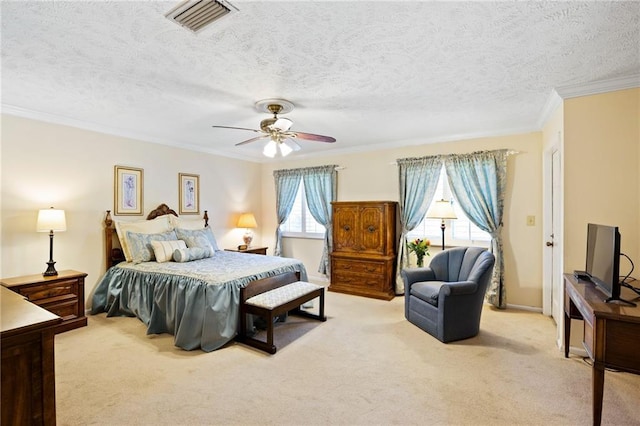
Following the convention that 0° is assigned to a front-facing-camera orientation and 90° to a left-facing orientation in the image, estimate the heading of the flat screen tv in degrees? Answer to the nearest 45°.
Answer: approximately 90°

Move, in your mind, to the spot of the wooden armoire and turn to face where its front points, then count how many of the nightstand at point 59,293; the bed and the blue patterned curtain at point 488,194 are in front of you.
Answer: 2

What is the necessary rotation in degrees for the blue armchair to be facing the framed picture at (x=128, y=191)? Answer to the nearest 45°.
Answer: approximately 45° to its right

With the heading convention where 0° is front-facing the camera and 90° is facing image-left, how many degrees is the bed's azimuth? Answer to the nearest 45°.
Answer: approximately 315°

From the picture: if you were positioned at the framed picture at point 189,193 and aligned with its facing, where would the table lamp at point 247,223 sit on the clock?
The table lamp is roughly at 10 o'clock from the framed picture.

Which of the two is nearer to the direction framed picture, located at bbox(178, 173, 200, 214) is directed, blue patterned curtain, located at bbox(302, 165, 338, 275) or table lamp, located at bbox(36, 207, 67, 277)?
the blue patterned curtain

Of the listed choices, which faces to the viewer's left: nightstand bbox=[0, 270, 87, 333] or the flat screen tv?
the flat screen tv

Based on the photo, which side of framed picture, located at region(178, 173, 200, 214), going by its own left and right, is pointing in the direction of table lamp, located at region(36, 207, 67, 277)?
right

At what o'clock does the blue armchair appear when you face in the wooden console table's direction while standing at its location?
The blue armchair is roughly at 1 o'clock from the wooden console table.

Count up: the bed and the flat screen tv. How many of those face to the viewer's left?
1

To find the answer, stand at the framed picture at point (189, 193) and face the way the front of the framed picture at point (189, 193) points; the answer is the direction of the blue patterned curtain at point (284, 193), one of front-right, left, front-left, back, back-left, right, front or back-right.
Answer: front-left
